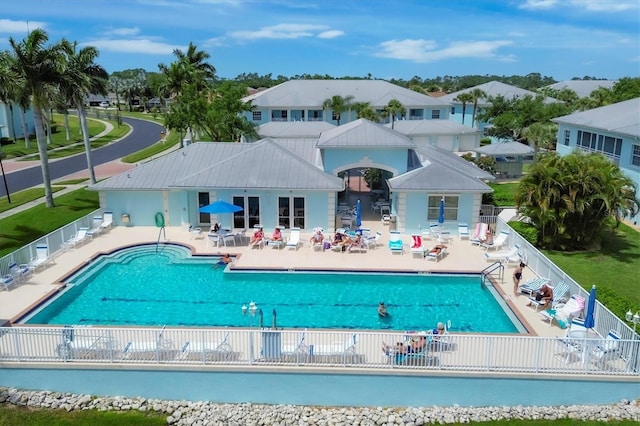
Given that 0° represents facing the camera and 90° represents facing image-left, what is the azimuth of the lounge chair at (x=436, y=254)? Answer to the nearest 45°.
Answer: approximately 45°

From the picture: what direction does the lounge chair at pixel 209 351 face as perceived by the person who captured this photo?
facing to the left of the viewer

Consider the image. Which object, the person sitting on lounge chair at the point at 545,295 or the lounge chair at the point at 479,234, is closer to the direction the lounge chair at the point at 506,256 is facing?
the lounge chair

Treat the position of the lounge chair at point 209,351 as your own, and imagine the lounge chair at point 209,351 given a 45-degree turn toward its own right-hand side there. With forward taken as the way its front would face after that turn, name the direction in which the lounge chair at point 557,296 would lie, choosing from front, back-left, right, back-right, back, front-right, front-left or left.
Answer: back-right

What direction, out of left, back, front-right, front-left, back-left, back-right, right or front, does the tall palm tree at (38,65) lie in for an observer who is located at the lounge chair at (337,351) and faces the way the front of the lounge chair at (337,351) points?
front-right

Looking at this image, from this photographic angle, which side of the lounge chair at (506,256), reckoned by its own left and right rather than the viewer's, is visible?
left

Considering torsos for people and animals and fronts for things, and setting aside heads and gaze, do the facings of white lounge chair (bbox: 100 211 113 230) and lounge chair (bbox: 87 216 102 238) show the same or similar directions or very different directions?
same or similar directions

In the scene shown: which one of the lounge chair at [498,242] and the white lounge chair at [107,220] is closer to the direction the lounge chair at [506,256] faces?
the white lounge chair

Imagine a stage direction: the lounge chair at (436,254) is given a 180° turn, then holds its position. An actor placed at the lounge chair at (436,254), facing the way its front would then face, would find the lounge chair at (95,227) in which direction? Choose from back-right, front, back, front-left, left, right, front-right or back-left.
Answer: back-left

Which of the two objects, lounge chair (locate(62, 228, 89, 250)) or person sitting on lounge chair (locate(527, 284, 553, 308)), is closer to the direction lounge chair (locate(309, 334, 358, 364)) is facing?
the lounge chair

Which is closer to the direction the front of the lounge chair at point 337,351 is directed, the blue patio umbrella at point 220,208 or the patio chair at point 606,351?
the blue patio umbrella
